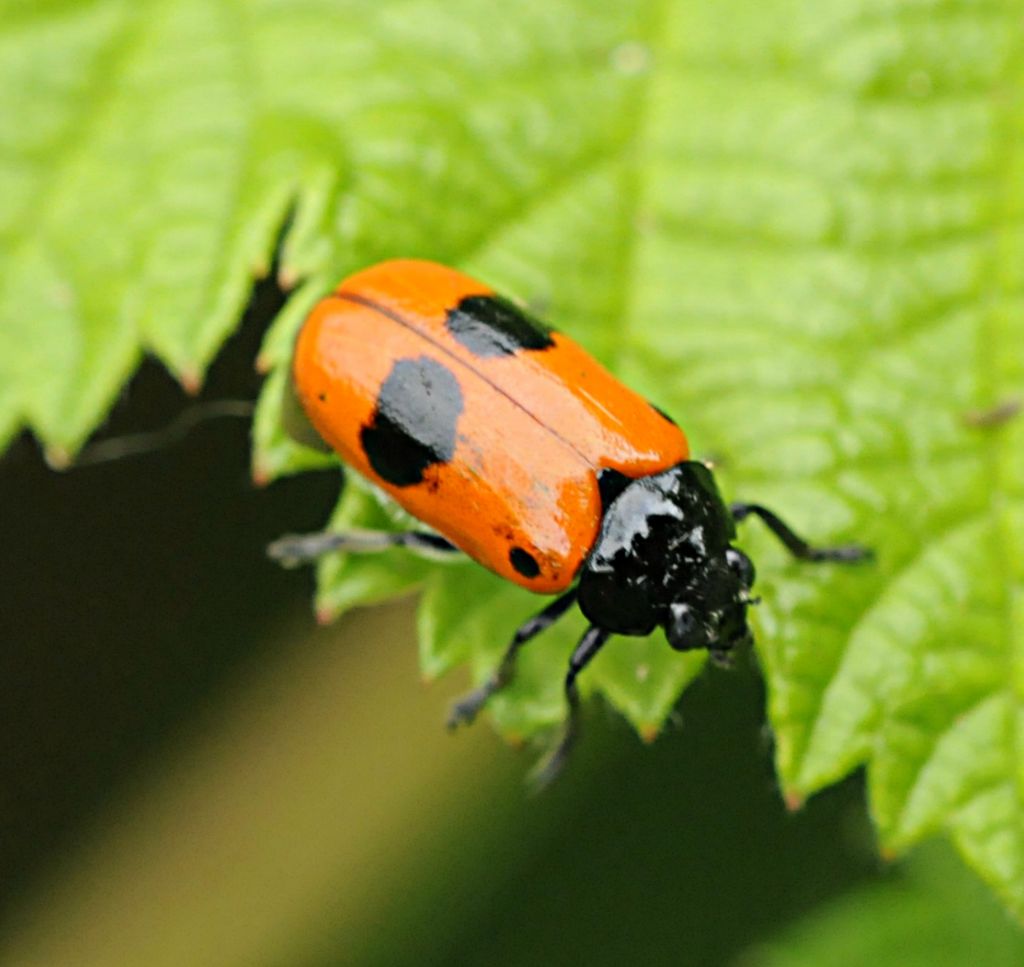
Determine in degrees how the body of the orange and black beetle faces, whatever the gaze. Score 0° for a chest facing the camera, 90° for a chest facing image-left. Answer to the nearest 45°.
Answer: approximately 315°
